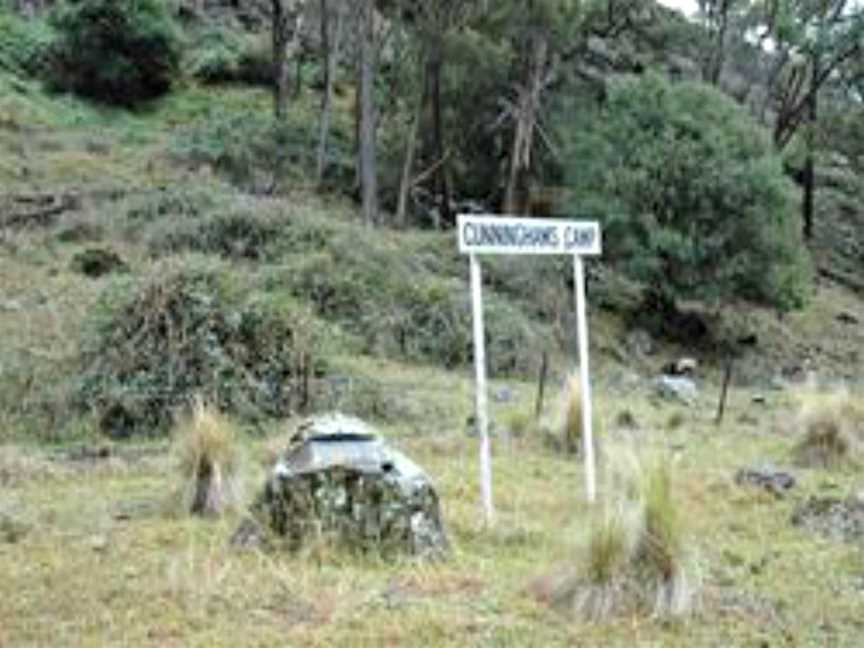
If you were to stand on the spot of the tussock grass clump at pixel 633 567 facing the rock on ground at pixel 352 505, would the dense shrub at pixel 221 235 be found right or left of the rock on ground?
right

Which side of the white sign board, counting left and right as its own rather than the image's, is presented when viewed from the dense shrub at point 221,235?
back

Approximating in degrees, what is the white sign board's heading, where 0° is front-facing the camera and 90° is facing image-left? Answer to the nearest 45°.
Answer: approximately 315°

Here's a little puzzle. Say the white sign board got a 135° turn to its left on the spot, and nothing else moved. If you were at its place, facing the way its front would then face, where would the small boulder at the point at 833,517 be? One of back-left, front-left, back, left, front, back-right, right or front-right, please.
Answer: right

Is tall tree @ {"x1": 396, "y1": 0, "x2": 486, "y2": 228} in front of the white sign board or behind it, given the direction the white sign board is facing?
behind

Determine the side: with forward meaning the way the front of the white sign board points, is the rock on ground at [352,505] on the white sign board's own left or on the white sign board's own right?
on the white sign board's own right

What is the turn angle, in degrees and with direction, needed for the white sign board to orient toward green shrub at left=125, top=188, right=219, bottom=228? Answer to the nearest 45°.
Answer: approximately 180°

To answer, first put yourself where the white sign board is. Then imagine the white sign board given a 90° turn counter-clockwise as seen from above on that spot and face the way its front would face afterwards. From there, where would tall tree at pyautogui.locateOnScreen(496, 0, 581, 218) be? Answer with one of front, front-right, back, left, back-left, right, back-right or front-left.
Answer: front-left

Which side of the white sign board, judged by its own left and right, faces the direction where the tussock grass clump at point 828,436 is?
left

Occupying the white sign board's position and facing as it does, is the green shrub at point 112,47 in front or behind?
behind

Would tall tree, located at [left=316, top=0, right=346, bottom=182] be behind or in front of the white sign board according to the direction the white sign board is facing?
behind

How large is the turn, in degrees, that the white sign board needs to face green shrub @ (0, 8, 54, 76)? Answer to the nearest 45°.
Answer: approximately 180°

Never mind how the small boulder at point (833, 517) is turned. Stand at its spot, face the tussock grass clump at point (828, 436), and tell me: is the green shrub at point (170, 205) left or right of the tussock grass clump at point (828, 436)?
left

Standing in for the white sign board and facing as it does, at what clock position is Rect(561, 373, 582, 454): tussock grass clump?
The tussock grass clump is roughly at 8 o'clock from the white sign board.

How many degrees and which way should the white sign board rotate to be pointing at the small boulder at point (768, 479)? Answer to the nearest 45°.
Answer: approximately 90° to its left

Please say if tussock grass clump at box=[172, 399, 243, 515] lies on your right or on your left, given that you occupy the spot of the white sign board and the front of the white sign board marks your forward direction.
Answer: on your right

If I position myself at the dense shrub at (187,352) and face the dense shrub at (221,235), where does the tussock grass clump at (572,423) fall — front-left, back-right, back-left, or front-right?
back-right
